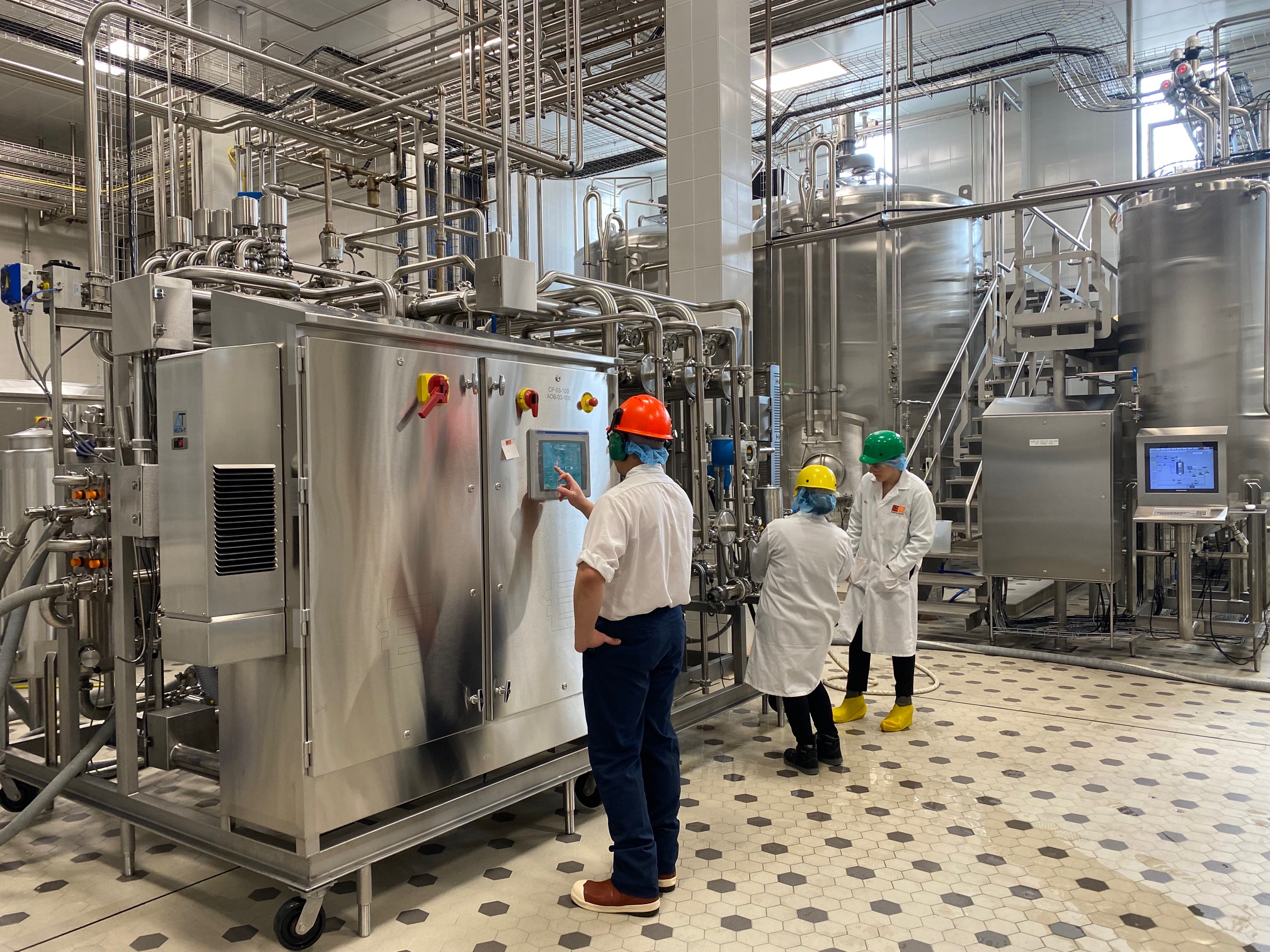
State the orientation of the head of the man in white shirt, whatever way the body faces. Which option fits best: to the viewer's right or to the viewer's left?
to the viewer's left

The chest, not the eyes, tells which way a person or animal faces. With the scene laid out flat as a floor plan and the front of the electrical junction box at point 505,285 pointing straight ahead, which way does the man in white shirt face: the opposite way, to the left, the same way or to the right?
the opposite way

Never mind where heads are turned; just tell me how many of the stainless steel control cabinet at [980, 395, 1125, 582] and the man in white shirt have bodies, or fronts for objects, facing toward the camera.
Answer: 1

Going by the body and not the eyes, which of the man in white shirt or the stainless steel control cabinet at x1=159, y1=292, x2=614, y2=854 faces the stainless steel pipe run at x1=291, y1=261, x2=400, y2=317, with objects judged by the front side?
the man in white shirt

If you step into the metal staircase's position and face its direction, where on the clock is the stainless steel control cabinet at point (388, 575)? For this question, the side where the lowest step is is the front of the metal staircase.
The stainless steel control cabinet is roughly at 11 o'clock from the metal staircase.

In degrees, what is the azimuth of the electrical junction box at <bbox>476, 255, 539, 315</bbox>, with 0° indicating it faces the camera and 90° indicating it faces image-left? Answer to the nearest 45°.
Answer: approximately 315°

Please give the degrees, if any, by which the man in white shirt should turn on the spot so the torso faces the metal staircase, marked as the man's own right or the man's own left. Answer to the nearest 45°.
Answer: approximately 90° to the man's own right

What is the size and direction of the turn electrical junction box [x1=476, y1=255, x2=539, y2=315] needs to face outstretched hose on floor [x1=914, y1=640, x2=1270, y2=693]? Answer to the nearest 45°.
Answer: approximately 90° to its left

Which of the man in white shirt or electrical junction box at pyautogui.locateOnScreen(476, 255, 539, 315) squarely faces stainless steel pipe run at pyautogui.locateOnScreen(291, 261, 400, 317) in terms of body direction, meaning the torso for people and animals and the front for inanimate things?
the man in white shirt

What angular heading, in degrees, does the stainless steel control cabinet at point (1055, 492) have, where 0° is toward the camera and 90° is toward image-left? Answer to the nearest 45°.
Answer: approximately 0°

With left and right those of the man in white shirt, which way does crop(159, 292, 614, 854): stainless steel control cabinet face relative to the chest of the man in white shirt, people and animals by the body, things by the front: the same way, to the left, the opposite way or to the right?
the opposite way

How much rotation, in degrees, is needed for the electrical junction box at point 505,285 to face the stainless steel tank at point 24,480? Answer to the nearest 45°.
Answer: approximately 180°

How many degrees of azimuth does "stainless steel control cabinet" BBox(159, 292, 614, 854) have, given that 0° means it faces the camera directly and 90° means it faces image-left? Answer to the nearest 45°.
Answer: approximately 315°

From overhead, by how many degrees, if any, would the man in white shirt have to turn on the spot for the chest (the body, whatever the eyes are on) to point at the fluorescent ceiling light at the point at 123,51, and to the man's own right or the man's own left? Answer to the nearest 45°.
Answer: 0° — they already face it
